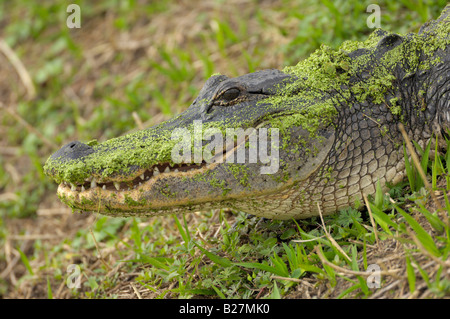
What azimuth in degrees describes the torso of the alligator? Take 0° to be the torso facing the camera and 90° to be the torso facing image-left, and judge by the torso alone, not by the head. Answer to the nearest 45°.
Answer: approximately 90°
